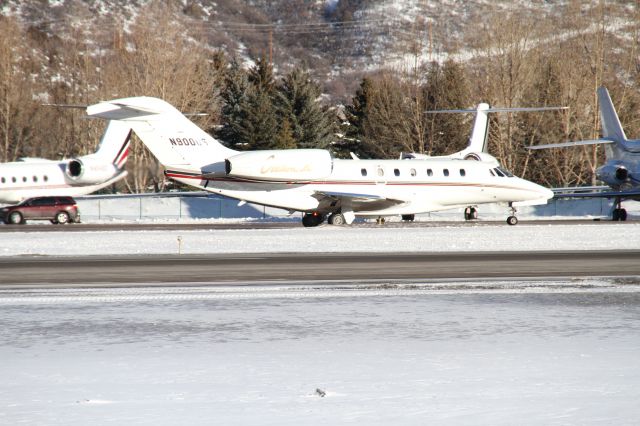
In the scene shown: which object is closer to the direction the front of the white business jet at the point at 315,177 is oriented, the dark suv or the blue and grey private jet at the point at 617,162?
the blue and grey private jet

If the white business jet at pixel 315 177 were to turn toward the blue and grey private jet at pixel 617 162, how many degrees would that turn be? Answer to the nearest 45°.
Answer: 0° — it already faces it

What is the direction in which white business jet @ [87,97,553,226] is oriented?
to the viewer's right

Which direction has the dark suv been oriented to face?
to the viewer's left

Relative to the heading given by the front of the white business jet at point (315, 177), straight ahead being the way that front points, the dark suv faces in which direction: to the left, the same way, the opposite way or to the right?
the opposite way

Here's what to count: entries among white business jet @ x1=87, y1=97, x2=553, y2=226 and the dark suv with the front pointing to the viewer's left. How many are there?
1

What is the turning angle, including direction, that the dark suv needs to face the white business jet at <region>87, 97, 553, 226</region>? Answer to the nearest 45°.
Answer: approximately 135° to its left

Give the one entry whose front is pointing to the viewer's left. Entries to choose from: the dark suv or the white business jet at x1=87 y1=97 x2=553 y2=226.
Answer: the dark suv

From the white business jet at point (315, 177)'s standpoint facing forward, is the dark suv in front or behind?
behind

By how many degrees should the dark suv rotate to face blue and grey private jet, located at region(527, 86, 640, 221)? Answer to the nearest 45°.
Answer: approximately 135° to its left
